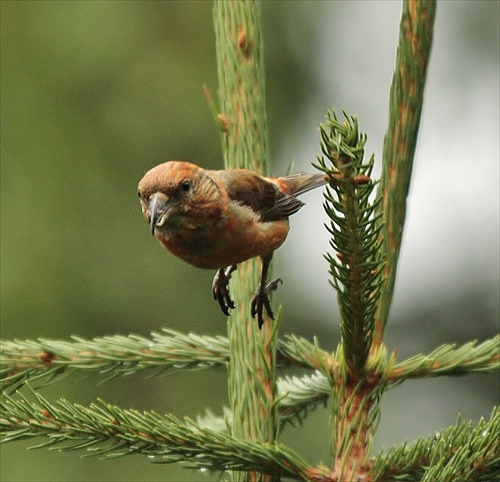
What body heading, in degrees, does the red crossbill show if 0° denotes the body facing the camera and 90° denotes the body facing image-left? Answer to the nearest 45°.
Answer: approximately 45°
